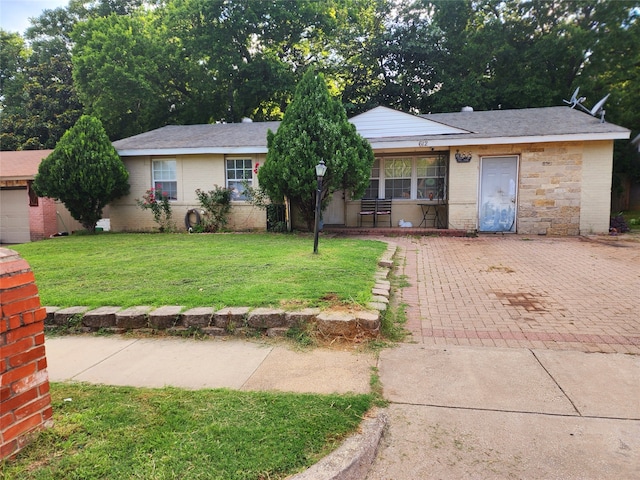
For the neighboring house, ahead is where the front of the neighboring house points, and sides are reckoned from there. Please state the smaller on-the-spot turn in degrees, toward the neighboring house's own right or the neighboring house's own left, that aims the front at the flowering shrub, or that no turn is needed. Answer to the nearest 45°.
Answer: approximately 45° to the neighboring house's own left

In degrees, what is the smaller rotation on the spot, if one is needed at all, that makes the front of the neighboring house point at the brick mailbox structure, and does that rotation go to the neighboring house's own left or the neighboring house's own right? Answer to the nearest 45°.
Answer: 0° — it already faces it

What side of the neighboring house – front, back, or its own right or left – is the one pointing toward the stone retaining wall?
front

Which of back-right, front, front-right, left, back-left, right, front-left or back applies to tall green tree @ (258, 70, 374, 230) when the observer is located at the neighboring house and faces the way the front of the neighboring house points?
front-left

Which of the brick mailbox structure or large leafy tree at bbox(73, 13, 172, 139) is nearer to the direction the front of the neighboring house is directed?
the brick mailbox structure

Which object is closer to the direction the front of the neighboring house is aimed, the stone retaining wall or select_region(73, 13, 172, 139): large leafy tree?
the stone retaining wall

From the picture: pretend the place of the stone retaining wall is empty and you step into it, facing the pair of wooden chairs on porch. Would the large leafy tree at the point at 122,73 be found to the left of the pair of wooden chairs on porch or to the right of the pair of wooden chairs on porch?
left

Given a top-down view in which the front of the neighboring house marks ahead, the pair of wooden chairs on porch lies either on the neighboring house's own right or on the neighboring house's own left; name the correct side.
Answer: on the neighboring house's own left

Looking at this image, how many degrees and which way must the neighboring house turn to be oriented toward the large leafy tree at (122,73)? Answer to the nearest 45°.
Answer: approximately 135° to its left

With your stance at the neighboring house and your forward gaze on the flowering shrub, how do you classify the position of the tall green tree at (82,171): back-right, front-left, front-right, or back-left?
front-right

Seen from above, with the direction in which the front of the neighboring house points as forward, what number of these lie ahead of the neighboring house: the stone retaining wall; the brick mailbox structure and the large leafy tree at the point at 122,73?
2

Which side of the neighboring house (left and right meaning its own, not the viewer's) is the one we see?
front

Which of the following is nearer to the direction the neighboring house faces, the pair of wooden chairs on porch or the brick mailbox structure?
the brick mailbox structure

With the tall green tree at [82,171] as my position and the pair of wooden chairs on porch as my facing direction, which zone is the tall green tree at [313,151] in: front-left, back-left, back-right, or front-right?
front-right
